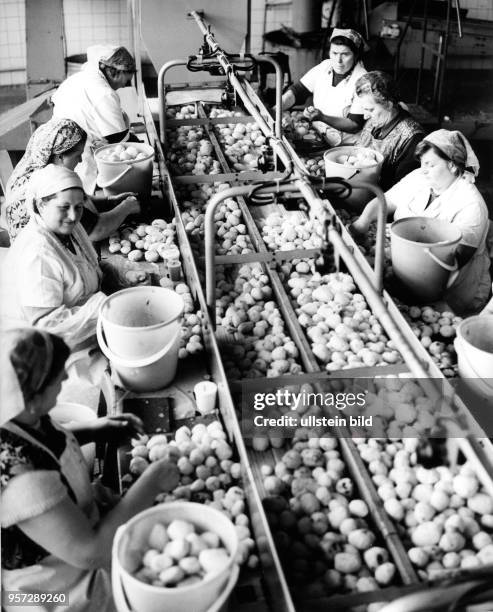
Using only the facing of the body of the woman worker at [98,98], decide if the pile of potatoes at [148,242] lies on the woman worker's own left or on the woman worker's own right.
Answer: on the woman worker's own right

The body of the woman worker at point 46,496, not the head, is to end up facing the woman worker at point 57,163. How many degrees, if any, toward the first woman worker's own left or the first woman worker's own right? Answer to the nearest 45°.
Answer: approximately 90° to the first woman worker's own left

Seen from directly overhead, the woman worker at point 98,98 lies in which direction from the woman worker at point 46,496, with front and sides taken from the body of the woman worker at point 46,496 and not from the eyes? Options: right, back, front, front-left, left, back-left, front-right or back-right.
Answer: left

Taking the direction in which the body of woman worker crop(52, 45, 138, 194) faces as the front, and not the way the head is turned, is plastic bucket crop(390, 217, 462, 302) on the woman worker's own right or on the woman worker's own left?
on the woman worker's own right

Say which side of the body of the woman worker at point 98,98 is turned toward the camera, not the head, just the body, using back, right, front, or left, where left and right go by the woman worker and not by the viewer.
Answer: right

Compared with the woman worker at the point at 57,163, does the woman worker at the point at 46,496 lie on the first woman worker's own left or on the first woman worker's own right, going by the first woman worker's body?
on the first woman worker's own right

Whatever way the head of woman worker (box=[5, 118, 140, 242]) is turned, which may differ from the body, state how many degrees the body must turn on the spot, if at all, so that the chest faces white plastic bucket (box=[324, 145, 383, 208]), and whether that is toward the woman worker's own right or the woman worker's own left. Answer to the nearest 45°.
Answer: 0° — they already face it

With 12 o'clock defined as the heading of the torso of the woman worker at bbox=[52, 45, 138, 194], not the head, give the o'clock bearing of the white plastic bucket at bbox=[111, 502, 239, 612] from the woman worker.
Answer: The white plastic bucket is roughly at 3 o'clock from the woman worker.

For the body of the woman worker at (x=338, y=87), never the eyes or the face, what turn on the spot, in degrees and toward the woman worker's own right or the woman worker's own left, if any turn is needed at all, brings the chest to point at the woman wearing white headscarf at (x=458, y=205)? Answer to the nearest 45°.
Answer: approximately 45° to the woman worker's own left

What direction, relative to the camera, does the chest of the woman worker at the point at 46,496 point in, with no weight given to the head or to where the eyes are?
to the viewer's right

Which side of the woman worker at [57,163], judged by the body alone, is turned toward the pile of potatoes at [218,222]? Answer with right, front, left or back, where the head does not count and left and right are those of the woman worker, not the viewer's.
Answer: front

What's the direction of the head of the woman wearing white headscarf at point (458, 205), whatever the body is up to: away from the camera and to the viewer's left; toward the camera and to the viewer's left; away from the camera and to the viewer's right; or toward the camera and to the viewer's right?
toward the camera and to the viewer's left

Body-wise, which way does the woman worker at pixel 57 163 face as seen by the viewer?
to the viewer's right
